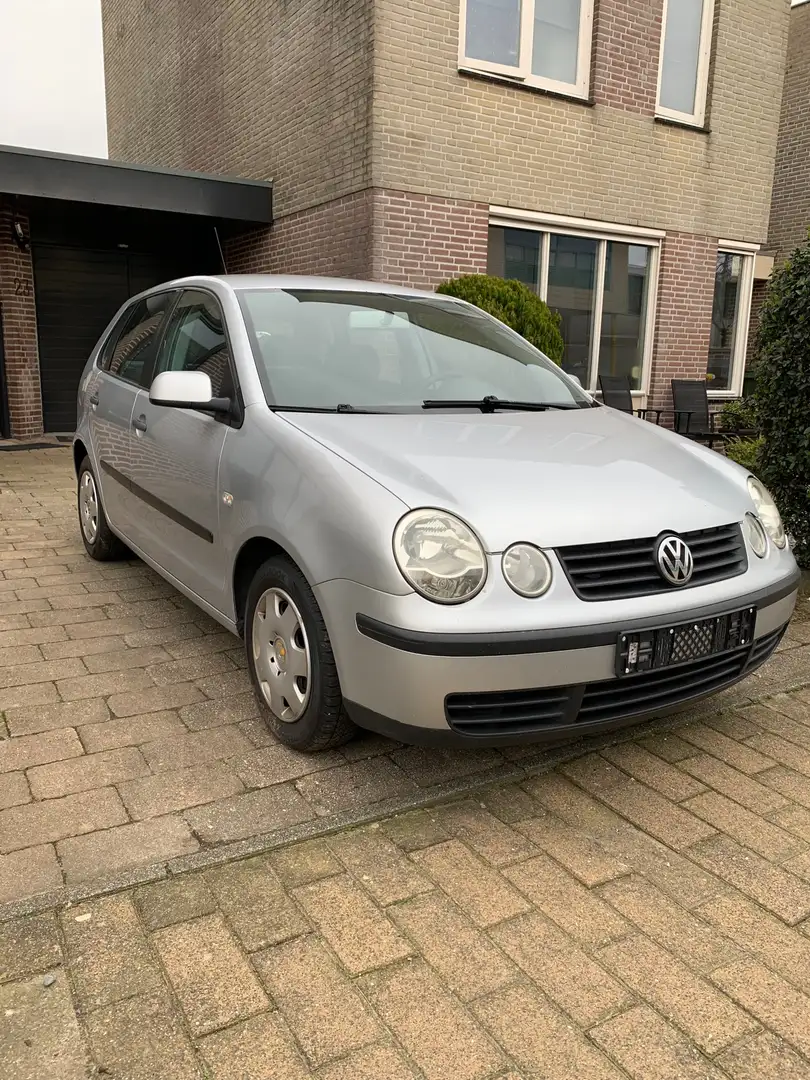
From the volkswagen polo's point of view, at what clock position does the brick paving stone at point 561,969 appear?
The brick paving stone is roughly at 1 o'clock from the volkswagen polo.

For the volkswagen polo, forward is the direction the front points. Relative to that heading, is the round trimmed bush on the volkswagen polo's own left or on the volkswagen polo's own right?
on the volkswagen polo's own left

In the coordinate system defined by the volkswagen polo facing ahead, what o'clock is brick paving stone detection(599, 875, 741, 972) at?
The brick paving stone is roughly at 12 o'clock from the volkswagen polo.

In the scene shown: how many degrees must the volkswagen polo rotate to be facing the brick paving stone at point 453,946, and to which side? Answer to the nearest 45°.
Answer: approximately 45° to its right

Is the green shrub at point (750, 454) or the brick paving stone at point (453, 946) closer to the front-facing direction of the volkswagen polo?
the brick paving stone

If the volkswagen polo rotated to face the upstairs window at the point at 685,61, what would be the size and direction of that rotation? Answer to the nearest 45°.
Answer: approximately 135° to its left

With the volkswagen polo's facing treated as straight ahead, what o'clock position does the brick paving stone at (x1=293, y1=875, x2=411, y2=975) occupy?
The brick paving stone is roughly at 2 o'clock from the volkswagen polo.

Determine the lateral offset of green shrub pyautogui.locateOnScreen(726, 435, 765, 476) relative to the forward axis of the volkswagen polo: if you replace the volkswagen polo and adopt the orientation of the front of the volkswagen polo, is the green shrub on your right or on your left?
on your left

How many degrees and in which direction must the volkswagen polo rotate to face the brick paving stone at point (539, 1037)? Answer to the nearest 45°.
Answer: approximately 45° to its right

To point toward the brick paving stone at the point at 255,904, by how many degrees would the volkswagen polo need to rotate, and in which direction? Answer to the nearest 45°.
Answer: approximately 90° to its right

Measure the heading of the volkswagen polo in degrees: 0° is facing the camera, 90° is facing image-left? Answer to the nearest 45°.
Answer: approximately 315°

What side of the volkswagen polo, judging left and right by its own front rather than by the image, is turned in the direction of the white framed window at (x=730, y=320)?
left

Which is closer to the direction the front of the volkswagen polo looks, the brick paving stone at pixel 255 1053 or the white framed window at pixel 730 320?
the brick paving stone
